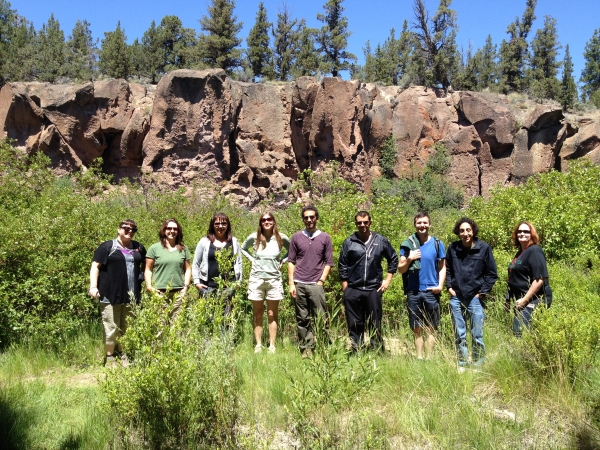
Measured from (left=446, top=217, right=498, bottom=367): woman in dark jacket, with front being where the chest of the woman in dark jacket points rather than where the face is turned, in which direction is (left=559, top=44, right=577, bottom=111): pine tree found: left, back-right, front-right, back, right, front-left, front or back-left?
back

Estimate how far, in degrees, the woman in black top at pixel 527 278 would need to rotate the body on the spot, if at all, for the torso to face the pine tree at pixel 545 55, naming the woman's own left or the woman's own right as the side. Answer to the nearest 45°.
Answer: approximately 135° to the woman's own right

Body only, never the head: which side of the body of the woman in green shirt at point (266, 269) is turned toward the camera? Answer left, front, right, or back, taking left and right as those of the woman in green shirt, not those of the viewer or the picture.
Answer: front

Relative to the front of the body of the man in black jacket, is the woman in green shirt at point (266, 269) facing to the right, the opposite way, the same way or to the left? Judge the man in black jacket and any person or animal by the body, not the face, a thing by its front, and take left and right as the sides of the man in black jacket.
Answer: the same way

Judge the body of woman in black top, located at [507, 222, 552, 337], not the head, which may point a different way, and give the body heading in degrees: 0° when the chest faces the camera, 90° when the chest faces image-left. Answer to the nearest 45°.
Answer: approximately 45°

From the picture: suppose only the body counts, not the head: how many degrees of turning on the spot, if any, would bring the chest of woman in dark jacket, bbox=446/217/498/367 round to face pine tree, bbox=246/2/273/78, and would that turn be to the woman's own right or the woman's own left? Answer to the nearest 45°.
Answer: approximately 135° to the woman's own right

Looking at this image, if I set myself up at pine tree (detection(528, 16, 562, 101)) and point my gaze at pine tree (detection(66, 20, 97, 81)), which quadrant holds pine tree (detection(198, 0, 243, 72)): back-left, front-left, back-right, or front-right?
front-left

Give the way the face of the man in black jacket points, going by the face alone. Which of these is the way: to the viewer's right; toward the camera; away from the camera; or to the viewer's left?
toward the camera

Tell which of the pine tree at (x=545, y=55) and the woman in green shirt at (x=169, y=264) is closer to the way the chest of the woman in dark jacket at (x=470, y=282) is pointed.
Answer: the woman in green shirt

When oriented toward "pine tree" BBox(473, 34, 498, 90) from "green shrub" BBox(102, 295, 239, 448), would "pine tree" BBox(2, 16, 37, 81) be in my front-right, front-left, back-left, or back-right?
front-left

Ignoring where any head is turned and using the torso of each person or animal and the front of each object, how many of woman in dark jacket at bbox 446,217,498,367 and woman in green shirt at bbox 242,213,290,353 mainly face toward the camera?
2

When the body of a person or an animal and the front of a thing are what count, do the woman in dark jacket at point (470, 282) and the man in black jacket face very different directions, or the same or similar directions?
same or similar directions

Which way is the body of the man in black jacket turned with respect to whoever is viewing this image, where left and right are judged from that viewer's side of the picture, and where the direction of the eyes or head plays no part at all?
facing the viewer

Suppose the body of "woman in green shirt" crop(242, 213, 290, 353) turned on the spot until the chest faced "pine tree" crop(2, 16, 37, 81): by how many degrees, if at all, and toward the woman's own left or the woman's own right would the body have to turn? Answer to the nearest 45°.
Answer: approximately 135° to the woman's own right

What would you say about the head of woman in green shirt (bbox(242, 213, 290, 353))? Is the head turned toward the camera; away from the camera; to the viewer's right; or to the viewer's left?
toward the camera

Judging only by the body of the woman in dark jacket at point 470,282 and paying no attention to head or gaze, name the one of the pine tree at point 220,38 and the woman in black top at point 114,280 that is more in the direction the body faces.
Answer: the woman in black top
